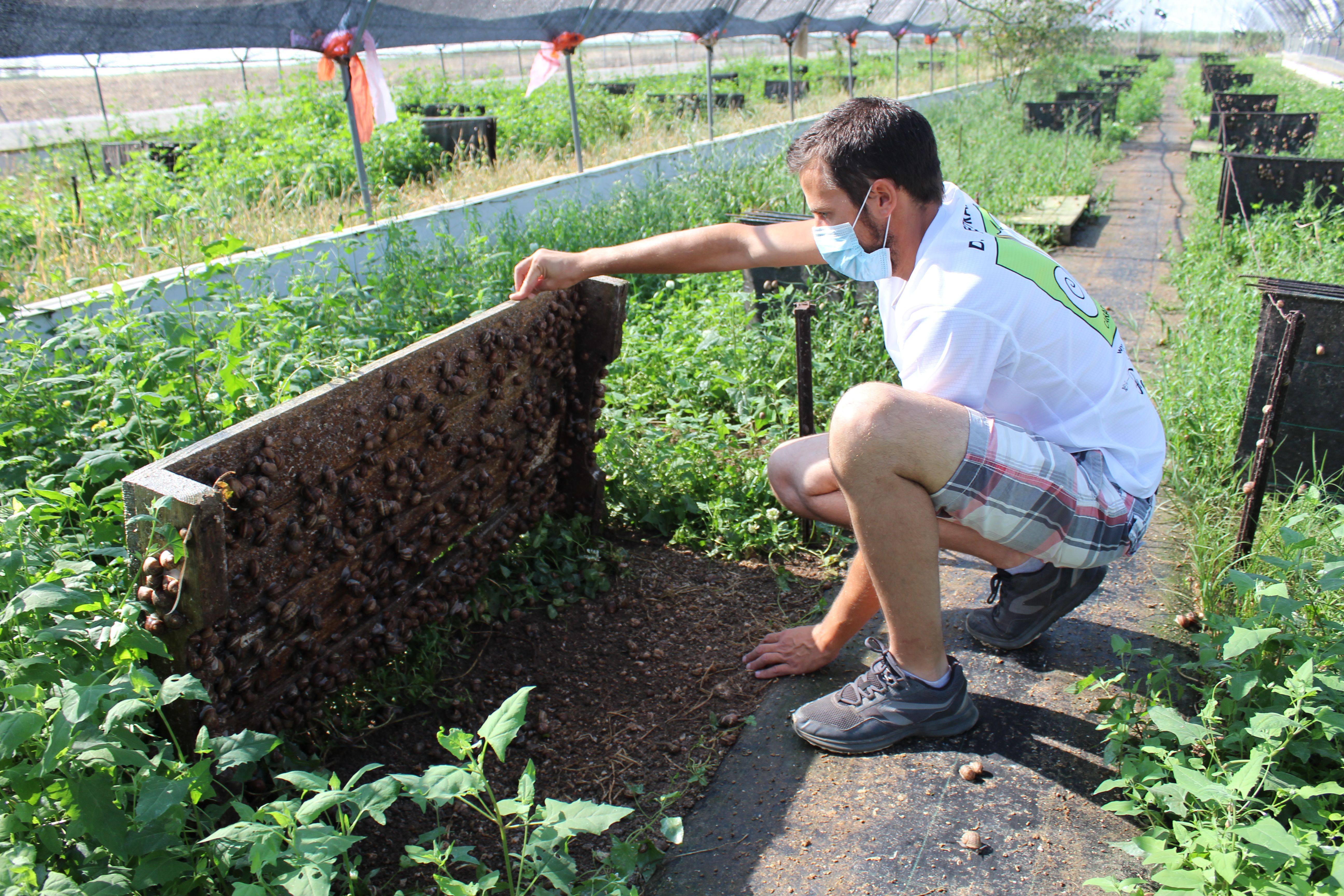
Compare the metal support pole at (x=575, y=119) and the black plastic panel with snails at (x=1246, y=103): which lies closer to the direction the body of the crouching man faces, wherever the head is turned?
the metal support pole

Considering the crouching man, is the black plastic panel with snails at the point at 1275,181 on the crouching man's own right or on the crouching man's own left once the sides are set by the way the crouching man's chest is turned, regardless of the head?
on the crouching man's own right

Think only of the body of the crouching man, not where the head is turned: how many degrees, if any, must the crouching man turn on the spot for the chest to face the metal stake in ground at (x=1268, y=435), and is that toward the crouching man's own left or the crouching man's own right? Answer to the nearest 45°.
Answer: approximately 135° to the crouching man's own right

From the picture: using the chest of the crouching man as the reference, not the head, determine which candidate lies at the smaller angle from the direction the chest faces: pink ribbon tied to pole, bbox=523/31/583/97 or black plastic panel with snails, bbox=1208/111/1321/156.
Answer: the pink ribbon tied to pole

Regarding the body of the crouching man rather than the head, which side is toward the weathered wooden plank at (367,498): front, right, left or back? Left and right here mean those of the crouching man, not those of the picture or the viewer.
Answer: front

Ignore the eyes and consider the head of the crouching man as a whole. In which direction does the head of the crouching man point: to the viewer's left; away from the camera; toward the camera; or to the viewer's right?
to the viewer's left

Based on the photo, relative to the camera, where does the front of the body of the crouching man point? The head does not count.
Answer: to the viewer's left

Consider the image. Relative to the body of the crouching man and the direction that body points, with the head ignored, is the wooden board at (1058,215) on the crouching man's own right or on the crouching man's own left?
on the crouching man's own right

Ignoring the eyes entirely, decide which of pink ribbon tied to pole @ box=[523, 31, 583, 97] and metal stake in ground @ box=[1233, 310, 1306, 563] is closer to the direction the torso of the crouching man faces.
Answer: the pink ribbon tied to pole
